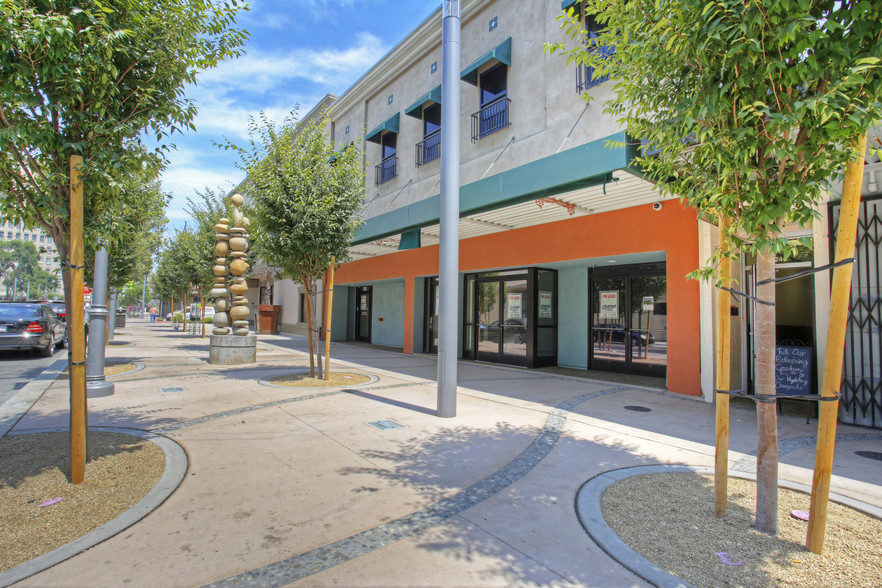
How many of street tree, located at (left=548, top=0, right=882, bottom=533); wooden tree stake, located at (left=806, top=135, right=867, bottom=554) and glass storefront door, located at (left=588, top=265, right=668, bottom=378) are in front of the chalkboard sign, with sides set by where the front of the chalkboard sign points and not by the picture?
2

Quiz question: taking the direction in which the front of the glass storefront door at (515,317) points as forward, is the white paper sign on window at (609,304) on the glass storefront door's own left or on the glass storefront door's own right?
on the glass storefront door's own left

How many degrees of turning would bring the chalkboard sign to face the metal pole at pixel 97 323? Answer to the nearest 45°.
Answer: approximately 45° to its right

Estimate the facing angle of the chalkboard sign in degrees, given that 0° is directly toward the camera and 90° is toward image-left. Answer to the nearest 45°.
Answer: approximately 0°

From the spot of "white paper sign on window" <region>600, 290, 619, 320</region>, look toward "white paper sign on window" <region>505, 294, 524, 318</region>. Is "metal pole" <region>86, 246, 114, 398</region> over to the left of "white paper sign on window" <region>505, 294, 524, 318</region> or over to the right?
left

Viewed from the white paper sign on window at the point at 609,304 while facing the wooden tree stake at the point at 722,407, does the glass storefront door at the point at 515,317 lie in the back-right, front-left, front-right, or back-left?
back-right

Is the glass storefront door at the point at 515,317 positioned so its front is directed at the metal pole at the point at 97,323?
yes

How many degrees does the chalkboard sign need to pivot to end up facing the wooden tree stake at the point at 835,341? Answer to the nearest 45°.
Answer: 0° — it already faces it

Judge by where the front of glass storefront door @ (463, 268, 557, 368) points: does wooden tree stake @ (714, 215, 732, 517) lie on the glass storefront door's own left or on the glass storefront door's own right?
on the glass storefront door's own left

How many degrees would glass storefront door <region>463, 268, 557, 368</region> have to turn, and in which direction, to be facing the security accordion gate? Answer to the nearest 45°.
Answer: approximately 90° to its left

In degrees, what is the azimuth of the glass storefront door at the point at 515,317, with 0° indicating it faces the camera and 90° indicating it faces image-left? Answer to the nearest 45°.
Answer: approximately 45°
